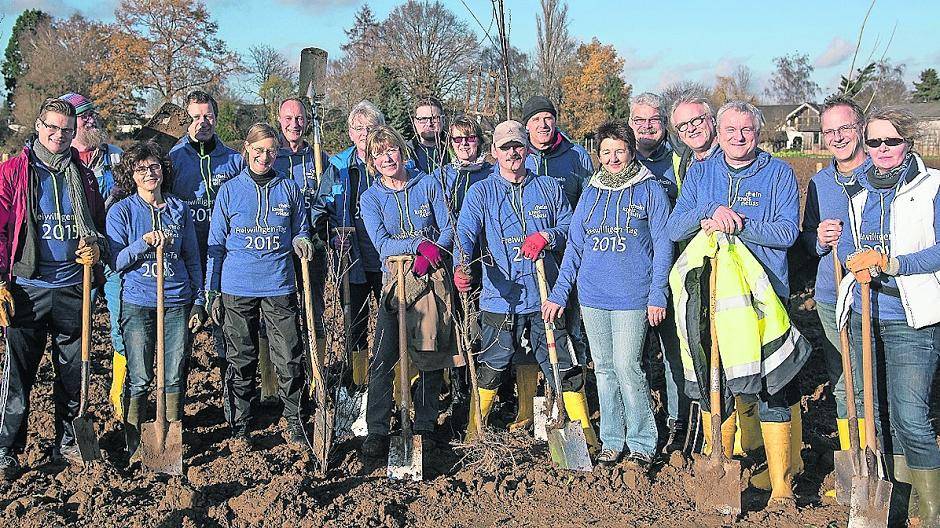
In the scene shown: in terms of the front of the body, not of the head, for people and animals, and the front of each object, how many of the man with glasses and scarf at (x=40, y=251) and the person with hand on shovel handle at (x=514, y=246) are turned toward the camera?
2

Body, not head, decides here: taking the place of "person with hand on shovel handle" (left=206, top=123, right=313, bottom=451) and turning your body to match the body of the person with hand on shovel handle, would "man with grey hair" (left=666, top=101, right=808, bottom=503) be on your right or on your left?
on your left

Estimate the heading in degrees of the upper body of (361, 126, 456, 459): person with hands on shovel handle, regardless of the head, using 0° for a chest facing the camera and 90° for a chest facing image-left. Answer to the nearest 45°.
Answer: approximately 0°

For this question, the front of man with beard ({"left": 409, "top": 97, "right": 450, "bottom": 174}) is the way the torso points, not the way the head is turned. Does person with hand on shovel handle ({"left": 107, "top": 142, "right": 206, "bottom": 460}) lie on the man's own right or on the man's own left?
on the man's own right

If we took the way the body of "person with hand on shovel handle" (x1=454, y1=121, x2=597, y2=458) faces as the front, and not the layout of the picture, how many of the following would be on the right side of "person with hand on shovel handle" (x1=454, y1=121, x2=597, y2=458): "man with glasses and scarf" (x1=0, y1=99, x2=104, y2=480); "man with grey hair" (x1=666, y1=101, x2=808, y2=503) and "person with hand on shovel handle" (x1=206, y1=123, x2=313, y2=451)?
2

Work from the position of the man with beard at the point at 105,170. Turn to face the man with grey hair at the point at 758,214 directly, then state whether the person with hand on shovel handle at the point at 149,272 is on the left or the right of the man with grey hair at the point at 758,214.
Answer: right

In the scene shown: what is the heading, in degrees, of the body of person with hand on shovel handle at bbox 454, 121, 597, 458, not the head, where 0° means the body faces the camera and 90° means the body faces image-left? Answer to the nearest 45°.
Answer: approximately 0°

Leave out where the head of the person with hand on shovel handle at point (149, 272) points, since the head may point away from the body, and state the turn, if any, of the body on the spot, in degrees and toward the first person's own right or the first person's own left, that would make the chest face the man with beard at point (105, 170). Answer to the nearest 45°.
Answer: approximately 180°
